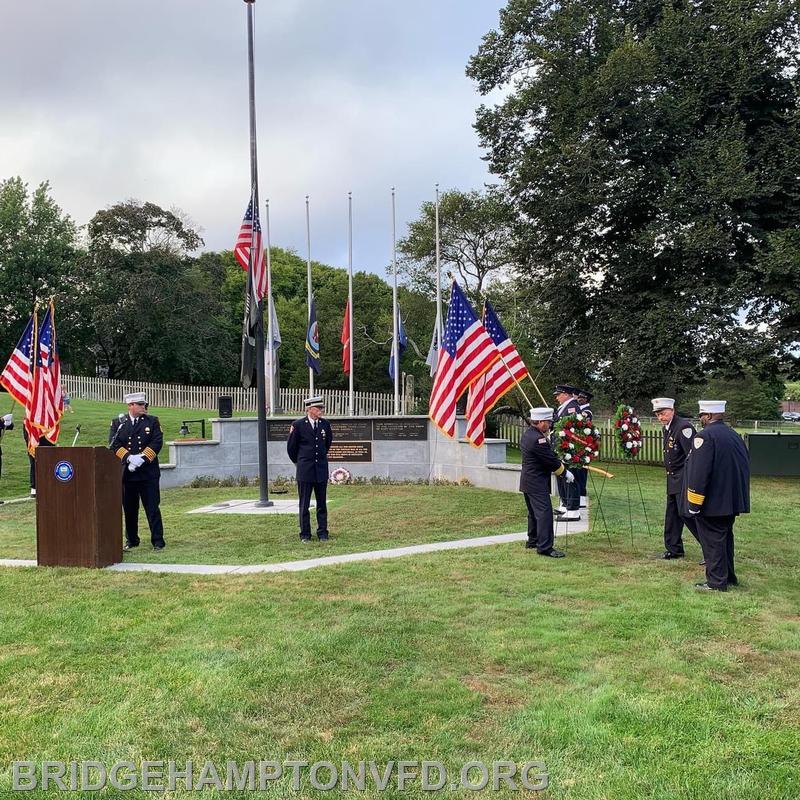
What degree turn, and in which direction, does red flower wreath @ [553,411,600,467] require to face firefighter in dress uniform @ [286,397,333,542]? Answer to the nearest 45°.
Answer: approximately 90° to its right

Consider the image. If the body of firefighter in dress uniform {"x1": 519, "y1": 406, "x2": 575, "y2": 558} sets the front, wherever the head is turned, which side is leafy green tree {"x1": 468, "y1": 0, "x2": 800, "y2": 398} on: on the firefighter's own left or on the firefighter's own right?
on the firefighter's own left

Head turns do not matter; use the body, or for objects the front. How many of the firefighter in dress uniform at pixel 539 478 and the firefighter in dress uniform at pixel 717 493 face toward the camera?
0

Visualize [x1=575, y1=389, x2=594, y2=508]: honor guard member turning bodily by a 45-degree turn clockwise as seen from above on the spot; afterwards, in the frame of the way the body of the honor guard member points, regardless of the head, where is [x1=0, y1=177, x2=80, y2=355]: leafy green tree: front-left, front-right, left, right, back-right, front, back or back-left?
front-right

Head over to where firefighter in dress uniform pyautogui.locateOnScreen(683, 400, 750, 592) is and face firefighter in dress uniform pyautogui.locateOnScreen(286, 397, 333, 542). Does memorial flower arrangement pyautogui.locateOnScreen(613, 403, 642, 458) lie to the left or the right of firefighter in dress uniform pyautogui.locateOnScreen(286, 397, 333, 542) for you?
right

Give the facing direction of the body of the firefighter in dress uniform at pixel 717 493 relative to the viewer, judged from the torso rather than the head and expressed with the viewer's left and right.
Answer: facing away from the viewer and to the left of the viewer

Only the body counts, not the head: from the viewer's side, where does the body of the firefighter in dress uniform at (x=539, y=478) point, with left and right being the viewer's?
facing to the right of the viewer

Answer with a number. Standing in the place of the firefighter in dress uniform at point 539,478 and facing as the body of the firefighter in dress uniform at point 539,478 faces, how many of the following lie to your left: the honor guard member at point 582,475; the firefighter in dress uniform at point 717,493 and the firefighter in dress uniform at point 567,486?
2

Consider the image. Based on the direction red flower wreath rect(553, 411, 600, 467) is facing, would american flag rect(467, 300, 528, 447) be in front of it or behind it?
behind

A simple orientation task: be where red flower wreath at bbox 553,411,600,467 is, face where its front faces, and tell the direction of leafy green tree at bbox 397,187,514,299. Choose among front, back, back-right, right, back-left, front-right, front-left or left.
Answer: back
